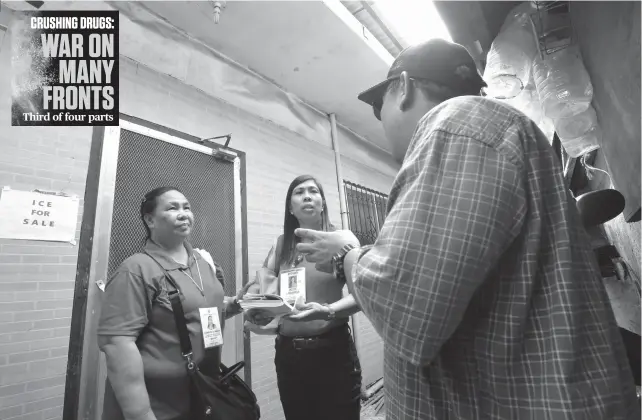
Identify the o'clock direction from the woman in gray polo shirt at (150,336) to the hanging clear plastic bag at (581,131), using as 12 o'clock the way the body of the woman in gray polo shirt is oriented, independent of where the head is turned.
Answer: The hanging clear plastic bag is roughly at 12 o'clock from the woman in gray polo shirt.

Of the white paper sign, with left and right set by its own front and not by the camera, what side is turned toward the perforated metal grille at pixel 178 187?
left

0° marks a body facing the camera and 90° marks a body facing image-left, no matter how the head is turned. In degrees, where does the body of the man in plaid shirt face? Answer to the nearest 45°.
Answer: approximately 135°

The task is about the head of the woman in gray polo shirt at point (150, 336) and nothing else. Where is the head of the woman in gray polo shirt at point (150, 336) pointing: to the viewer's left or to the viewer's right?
to the viewer's right

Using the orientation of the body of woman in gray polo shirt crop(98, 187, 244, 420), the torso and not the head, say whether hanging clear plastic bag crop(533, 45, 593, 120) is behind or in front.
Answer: in front

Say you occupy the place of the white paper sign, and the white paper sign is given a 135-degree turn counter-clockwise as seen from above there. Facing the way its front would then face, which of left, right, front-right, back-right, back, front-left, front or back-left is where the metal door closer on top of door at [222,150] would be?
front-right

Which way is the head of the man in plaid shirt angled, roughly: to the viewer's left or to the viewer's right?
to the viewer's left

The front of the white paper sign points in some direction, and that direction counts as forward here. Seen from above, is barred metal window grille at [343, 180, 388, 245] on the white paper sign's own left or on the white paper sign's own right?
on the white paper sign's own left

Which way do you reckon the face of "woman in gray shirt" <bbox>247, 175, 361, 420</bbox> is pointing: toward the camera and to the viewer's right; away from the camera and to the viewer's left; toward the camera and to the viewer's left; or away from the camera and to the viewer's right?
toward the camera and to the viewer's right

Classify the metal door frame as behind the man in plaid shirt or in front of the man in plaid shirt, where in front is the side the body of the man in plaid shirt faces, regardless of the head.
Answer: in front

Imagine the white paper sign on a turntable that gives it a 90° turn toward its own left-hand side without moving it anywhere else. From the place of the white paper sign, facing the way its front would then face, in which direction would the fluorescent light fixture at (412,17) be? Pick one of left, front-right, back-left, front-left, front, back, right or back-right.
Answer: front-right

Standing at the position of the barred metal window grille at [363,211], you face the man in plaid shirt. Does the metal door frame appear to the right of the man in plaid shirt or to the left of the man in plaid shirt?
right

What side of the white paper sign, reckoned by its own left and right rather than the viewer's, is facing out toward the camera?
front
